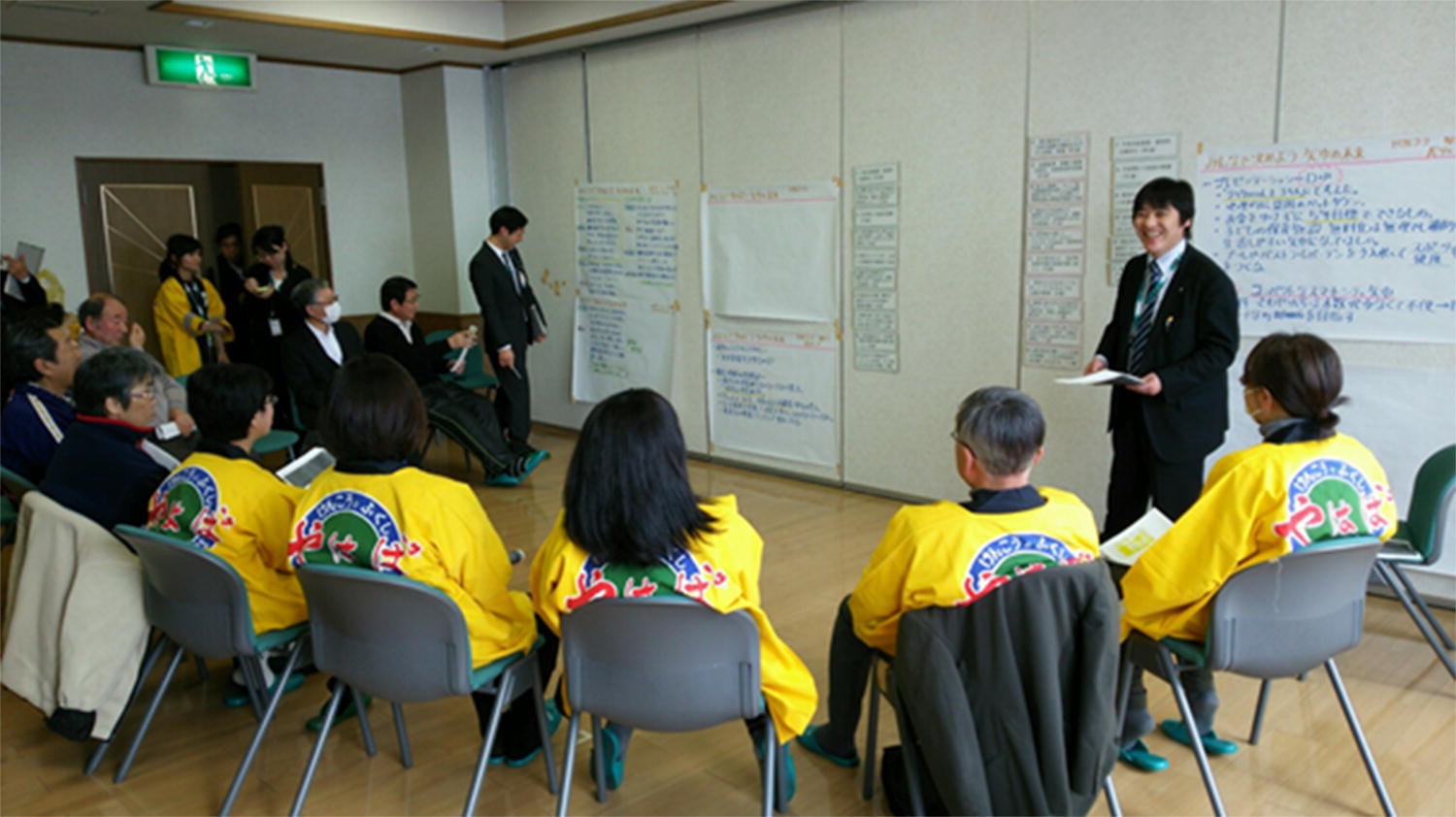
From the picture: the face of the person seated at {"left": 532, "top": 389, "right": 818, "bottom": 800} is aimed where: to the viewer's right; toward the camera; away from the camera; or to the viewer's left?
away from the camera

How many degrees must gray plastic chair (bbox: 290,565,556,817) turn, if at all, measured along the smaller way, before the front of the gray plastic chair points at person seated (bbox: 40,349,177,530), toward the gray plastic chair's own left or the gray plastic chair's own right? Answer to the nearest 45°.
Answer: approximately 90° to the gray plastic chair's own left

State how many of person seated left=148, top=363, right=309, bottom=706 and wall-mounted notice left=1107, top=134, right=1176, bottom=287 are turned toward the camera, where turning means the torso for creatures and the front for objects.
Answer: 1

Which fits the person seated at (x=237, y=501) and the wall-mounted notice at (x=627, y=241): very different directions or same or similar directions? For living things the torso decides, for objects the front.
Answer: very different directions

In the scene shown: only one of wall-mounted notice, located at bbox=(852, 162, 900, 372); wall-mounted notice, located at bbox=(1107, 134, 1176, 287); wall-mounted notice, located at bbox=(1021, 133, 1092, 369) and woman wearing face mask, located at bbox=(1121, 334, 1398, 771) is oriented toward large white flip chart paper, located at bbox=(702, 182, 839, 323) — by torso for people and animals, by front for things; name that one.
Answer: the woman wearing face mask

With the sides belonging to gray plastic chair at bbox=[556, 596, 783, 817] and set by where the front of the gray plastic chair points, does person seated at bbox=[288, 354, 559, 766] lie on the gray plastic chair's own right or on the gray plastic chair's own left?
on the gray plastic chair's own left

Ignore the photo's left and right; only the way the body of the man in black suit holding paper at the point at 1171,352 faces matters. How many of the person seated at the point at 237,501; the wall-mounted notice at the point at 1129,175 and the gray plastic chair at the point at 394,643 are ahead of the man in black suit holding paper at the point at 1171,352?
2

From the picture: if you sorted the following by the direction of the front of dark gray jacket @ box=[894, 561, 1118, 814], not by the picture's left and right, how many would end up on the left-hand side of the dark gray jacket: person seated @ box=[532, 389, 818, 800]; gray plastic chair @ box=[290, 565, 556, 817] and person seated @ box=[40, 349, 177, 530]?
3

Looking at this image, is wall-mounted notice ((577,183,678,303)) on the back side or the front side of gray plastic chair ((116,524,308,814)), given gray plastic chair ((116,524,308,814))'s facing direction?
on the front side

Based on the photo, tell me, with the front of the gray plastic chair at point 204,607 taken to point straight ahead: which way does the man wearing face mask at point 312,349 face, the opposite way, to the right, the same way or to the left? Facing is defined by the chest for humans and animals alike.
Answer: to the right

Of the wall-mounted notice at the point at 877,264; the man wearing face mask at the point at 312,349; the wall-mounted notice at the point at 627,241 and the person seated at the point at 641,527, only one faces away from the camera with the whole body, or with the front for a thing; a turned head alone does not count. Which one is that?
the person seated

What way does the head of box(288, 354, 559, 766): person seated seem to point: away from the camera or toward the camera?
away from the camera

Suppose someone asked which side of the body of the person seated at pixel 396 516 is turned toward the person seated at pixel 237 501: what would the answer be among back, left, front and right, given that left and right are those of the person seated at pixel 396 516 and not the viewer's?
left

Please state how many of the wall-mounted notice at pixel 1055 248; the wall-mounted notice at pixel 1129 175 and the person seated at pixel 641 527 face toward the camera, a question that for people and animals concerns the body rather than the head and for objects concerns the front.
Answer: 2

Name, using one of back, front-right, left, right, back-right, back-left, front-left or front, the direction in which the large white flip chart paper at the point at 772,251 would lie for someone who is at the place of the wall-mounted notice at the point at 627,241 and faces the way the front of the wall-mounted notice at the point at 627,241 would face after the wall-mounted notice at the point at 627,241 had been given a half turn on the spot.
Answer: right
